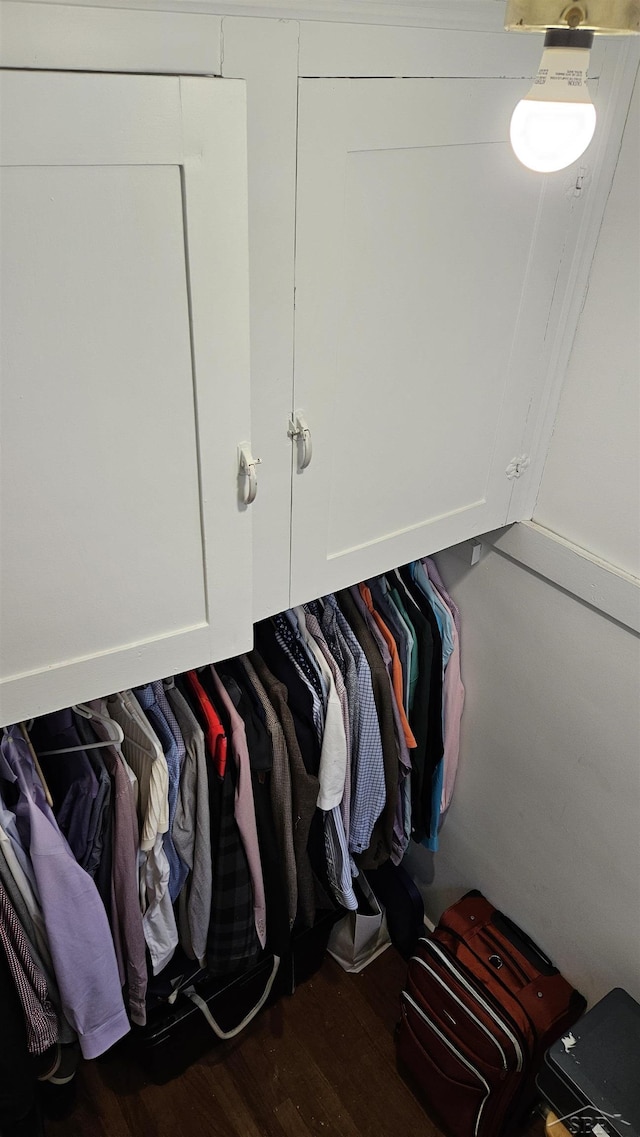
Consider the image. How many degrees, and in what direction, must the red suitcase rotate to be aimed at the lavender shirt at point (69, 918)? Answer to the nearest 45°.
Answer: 0° — it already faces it

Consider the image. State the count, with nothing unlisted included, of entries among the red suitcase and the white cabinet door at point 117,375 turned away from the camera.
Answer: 0

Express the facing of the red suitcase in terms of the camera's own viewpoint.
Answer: facing the viewer and to the left of the viewer
